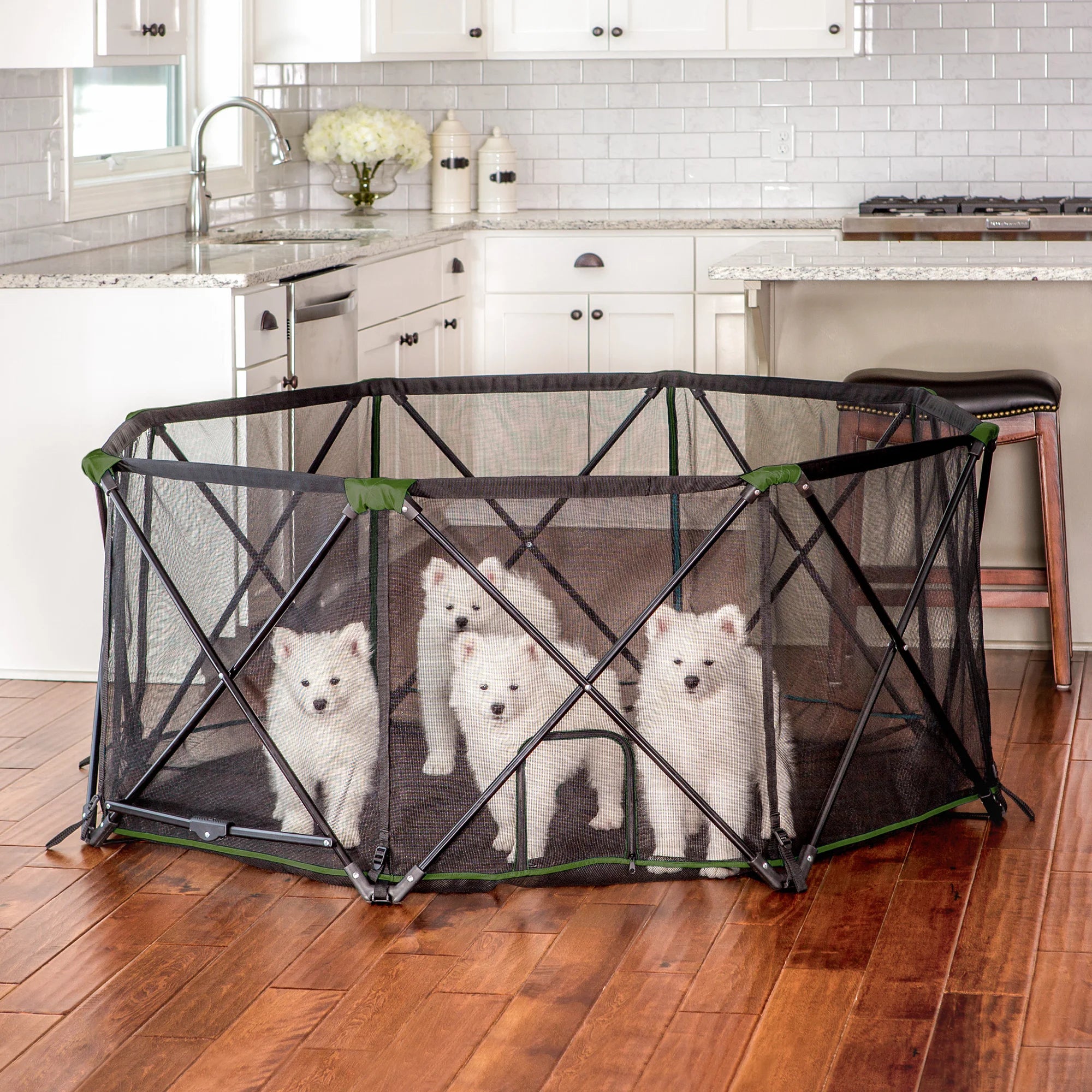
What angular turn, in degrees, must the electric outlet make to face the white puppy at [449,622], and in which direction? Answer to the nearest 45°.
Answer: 0° — it already faces it

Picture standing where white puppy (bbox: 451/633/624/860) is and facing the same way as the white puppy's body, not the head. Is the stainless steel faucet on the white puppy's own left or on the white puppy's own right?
on the white puppy's own right
